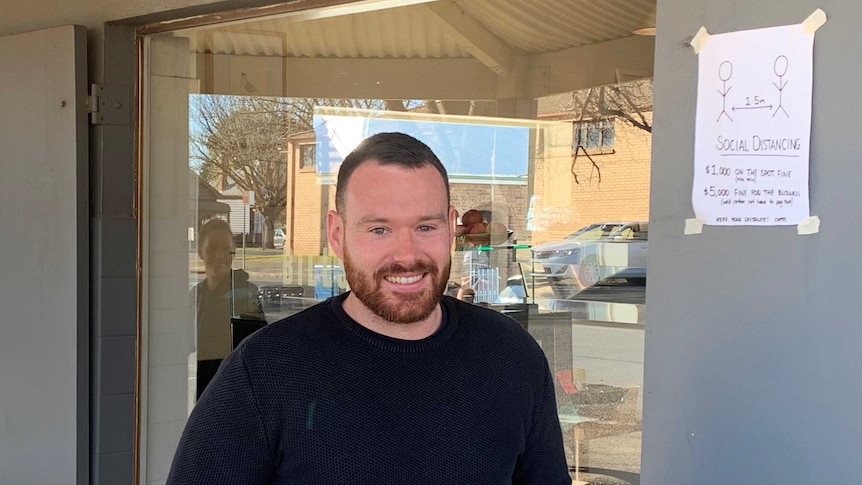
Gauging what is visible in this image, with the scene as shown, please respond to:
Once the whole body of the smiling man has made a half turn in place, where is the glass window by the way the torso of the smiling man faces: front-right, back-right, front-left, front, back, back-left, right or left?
front

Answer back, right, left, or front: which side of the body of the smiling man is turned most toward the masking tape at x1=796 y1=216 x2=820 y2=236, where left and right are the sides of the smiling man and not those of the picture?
left

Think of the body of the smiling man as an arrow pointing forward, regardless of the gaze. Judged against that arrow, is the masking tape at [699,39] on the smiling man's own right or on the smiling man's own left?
on the smiling man's own left

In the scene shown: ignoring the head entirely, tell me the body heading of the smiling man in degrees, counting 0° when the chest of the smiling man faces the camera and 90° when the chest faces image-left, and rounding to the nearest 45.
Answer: approximately 0°

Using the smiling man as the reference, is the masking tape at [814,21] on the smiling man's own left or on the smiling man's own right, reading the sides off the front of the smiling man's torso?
on the smiling man's own left

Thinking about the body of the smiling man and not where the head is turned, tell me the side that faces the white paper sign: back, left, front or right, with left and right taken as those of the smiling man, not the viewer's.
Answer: left
